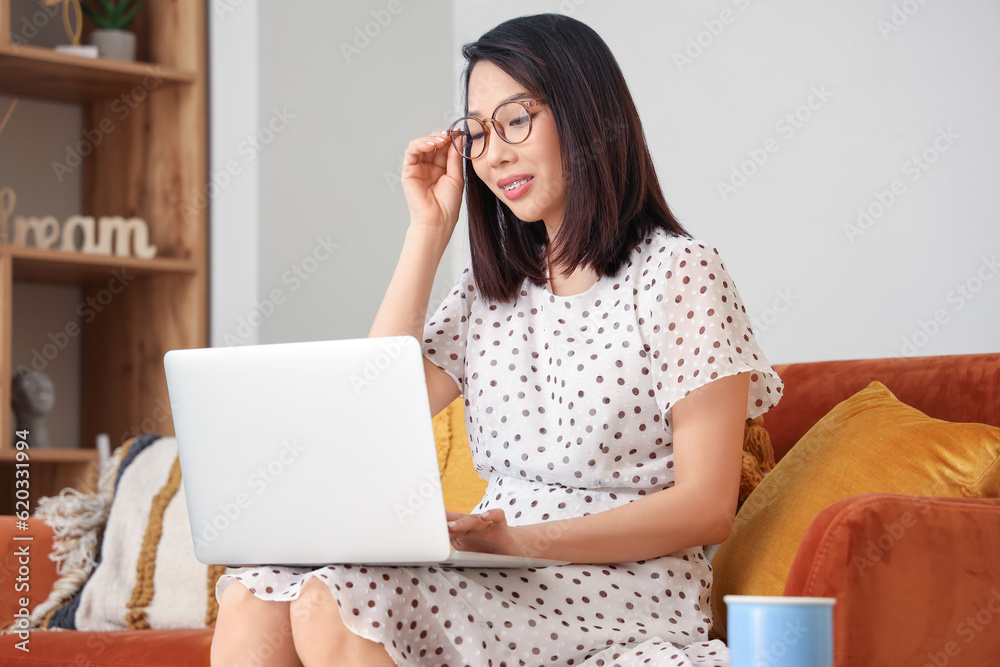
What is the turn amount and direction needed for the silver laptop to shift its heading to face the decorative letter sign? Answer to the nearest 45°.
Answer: approximately 45° to its left

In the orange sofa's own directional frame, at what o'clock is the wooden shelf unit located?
The wooden shelf unit is roughly at 5 o'clock from the orange sofa.

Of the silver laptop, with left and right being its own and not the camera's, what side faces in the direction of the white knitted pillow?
left

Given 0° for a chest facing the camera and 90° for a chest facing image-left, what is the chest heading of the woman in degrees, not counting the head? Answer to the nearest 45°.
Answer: approximately 45°

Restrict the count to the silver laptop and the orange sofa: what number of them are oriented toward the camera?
1

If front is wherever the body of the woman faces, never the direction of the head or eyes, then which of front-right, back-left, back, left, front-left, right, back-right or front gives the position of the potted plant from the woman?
right

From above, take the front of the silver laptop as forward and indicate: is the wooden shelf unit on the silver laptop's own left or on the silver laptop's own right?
on the silver laptop's own left

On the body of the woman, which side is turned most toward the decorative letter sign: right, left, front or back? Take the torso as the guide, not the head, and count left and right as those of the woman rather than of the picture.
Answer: right

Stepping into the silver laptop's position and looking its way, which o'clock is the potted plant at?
The potted plant is roughly at 10 o'clock from the silver laptop.

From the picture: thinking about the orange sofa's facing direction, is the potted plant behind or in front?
behind

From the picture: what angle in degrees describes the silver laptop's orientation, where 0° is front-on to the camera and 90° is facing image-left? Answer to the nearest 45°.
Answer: approximately 225°

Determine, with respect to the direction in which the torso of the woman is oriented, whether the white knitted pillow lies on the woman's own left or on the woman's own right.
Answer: on the woman's own right
